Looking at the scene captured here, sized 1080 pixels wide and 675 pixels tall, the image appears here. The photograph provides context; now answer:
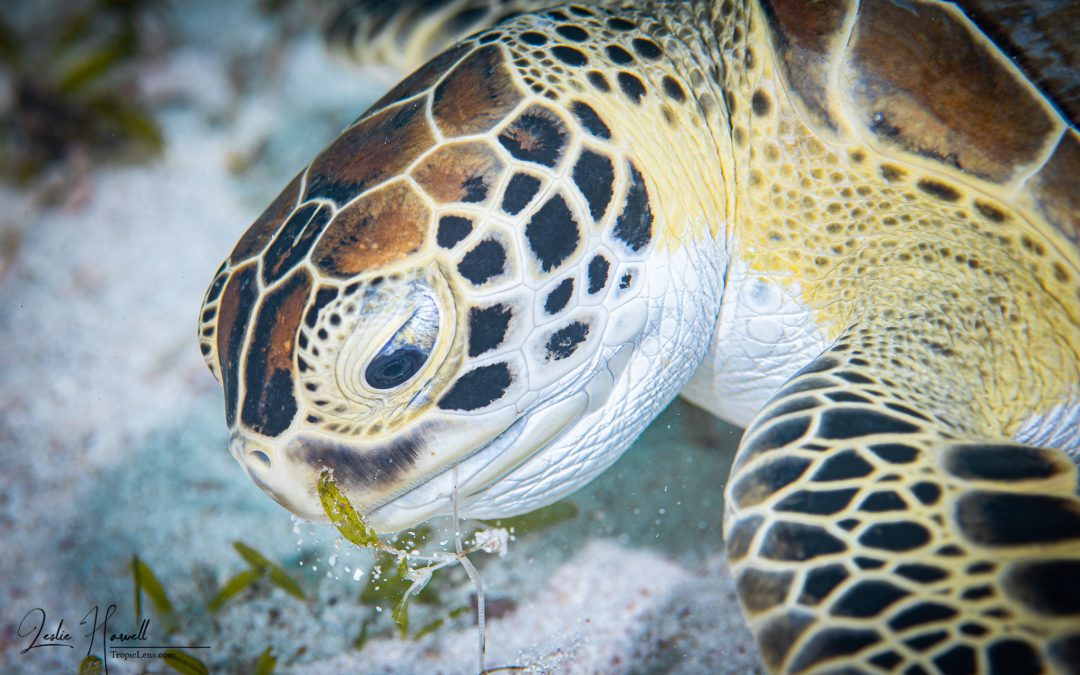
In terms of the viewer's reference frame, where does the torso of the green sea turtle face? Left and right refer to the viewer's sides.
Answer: facing to the left of the viewer
